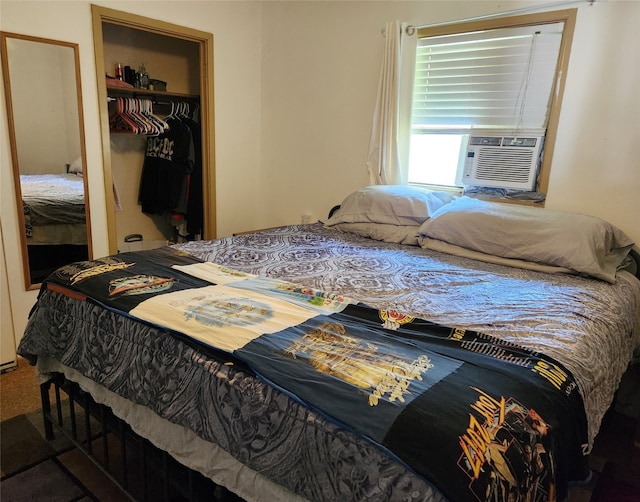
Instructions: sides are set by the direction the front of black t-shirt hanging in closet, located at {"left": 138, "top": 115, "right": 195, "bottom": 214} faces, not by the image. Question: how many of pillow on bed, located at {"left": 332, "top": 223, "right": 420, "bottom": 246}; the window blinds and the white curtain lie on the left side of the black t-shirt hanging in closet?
3

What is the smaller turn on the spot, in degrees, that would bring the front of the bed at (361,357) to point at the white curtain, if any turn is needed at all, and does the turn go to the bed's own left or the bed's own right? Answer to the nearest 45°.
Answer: approximately 135° to the bed's own right

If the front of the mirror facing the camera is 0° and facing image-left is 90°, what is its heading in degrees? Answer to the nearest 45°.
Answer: approximately 315°
